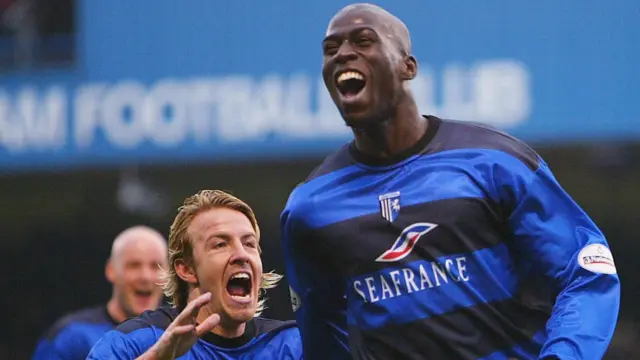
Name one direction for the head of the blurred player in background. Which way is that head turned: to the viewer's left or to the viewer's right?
to the viewer's right

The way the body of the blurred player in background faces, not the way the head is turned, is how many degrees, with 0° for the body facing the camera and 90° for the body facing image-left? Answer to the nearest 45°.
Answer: approximately 315°
